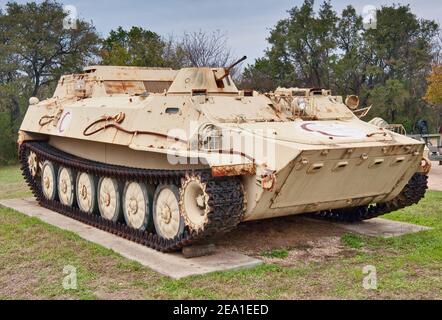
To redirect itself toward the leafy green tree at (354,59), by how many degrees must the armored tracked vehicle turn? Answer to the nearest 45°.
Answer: approximately 135° to its left

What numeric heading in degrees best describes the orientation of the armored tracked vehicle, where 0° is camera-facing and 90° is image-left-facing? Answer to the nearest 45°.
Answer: approximately 315°

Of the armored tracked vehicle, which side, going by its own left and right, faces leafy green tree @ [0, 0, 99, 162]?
back

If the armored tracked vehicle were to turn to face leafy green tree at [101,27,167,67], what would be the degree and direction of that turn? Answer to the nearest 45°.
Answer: approximately 135° to its left

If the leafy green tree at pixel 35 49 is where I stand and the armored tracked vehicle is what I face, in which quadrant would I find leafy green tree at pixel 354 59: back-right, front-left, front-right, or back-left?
front-left

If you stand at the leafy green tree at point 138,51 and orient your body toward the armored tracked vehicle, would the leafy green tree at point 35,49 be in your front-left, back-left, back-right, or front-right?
back-right

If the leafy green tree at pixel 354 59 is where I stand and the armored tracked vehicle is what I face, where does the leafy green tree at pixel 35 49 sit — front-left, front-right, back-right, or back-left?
front-right

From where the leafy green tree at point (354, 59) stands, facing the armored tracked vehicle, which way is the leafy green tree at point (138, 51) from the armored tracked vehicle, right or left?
right

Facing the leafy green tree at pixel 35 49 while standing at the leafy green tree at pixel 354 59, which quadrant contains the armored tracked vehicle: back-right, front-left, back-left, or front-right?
front-left
